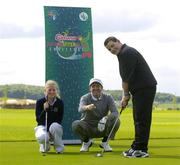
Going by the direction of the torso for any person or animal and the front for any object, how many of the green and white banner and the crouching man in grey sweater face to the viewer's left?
0

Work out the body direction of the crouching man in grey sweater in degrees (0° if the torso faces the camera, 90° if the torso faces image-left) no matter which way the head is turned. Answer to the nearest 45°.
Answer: approximately 0°

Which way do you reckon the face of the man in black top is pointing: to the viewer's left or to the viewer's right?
to the viewer's left

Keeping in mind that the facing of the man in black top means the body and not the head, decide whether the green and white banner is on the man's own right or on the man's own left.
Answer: on the man's own right

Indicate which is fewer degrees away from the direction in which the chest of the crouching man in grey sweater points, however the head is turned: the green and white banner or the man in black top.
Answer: the man in black top

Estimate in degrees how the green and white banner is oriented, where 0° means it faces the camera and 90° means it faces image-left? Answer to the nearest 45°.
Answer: approximately 0°

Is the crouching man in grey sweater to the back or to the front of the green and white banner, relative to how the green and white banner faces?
to the front
